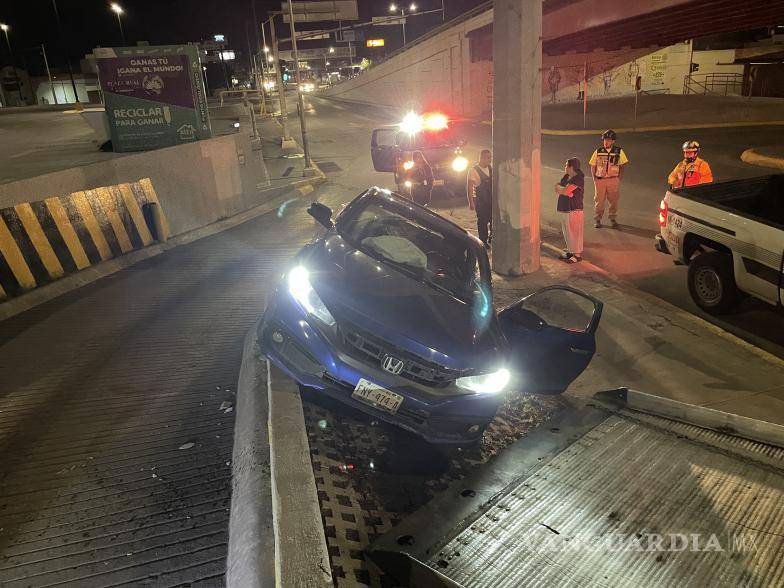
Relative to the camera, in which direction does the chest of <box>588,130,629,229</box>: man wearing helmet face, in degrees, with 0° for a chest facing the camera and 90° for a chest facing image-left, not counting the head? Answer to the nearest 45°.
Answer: approximately 0°

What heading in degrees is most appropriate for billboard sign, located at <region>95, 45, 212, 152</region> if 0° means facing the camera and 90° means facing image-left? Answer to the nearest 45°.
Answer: approximately 0°

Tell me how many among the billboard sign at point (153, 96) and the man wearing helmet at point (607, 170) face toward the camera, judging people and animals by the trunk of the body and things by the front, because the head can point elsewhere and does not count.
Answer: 2

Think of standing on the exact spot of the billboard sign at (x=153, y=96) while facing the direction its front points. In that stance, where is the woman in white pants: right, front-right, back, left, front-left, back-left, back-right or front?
front-left

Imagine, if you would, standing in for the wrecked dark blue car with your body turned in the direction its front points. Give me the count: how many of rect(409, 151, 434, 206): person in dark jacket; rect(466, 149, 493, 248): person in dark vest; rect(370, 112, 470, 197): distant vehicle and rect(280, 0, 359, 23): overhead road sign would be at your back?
4

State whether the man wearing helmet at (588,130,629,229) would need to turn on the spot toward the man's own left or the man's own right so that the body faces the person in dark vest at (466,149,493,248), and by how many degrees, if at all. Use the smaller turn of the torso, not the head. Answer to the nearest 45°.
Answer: approximately 45° to the man's own right

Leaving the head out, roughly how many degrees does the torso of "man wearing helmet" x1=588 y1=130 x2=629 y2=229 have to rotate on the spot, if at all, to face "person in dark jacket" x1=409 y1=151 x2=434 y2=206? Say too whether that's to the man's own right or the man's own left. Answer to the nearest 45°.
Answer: approximately 90° to the man's own right

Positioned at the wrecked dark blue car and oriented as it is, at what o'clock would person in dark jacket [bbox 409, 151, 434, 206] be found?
The person in dark jacket is roughly at 6 o'clock from the wrecked dark blue car.

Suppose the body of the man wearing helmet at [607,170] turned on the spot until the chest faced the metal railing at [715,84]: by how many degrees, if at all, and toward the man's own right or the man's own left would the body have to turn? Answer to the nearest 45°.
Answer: approximately 180°
